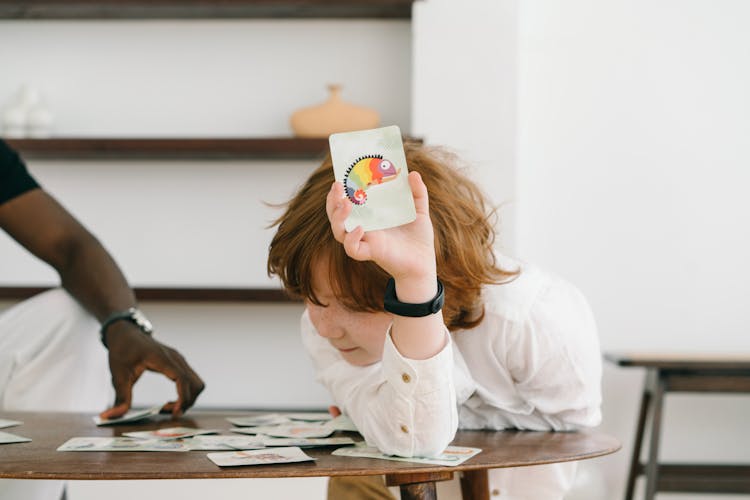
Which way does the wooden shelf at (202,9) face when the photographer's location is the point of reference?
facing the viewer

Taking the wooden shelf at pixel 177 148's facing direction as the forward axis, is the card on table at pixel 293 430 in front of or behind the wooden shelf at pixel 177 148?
in front

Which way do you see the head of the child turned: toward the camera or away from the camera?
toward the camera

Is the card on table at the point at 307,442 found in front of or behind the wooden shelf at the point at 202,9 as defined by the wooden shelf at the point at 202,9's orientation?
in front

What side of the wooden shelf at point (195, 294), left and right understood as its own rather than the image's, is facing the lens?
front

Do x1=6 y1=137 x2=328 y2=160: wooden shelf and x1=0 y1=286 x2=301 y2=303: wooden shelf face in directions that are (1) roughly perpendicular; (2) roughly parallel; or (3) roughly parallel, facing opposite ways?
roughly parallel

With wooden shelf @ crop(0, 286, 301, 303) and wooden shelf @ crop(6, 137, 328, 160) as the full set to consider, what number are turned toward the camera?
2

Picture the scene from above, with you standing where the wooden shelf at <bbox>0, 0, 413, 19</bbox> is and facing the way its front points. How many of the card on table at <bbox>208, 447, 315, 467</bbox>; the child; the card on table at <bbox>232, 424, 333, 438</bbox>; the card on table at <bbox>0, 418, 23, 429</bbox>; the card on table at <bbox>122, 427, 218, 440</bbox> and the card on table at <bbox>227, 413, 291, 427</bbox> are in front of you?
6

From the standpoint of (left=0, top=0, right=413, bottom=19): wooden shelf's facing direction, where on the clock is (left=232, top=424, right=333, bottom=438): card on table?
The card on table is roughly at 12 o'clock from the wooden shelf.

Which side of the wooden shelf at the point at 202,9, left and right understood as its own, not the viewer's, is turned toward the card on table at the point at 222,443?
front

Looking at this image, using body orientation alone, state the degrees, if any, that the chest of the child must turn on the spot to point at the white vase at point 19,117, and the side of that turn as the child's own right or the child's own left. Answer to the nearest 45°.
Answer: approximately 90° to the child's own right

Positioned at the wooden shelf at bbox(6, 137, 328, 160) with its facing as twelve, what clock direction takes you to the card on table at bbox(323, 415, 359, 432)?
The card on table is roughly at 12 o'clock from the wooden shelf.

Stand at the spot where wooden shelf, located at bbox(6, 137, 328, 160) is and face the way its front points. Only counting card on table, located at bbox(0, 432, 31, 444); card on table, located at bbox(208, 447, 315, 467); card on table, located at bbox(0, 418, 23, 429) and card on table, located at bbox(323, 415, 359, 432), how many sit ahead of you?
4

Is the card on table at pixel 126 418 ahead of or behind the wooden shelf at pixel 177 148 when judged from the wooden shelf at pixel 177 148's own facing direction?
ahead

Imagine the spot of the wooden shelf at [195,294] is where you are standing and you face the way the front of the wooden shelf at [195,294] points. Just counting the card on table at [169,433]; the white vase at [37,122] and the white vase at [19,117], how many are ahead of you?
1

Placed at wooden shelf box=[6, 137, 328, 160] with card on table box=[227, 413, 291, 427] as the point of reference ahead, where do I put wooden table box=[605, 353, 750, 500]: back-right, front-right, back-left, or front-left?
front-left

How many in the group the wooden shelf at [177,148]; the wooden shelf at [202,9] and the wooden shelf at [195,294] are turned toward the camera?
3

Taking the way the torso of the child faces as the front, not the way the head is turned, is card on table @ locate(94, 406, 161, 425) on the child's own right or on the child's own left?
on the child's own right

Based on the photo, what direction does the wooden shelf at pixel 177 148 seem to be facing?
toward the camera
